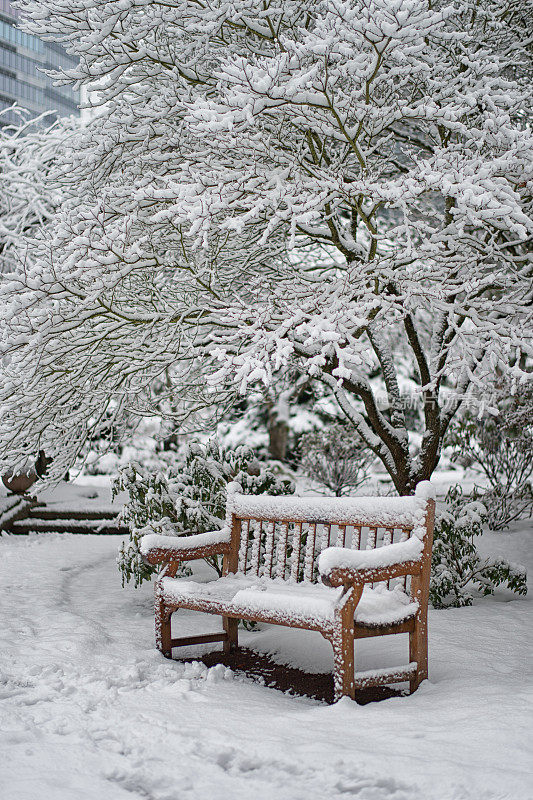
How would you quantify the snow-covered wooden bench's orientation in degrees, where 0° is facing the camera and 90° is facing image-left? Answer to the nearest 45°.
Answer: approximately 45°

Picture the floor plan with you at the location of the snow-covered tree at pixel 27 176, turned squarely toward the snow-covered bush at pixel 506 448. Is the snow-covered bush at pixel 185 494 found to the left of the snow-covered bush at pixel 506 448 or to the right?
right

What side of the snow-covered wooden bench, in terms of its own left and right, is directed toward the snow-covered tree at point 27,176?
right

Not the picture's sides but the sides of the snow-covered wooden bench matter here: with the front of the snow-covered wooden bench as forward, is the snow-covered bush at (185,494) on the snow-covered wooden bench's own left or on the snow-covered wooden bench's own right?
on the snow-covered wooden bench's own right

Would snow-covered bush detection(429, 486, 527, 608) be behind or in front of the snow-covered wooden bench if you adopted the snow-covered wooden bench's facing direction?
behind

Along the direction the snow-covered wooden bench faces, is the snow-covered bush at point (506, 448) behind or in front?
behind
